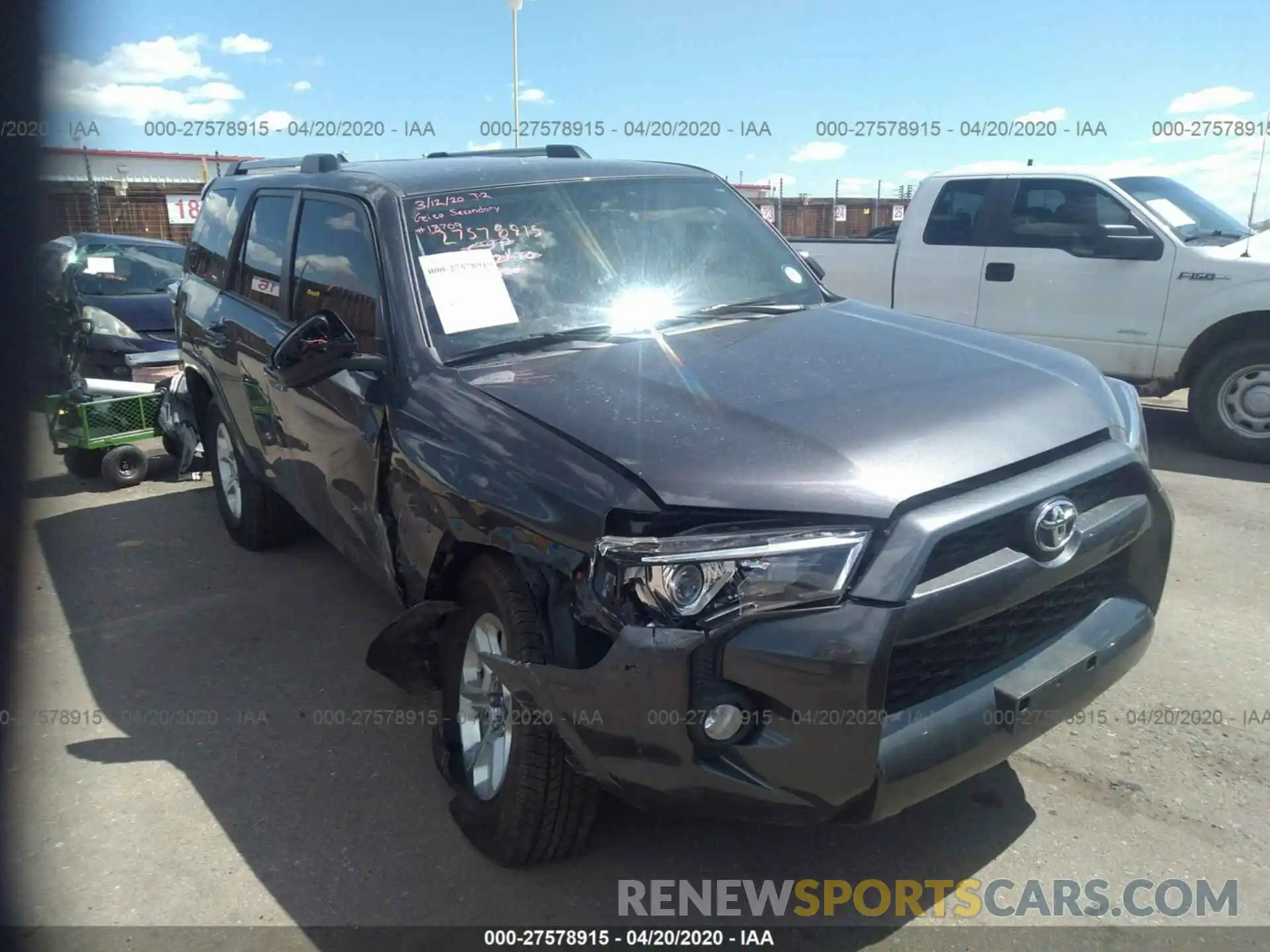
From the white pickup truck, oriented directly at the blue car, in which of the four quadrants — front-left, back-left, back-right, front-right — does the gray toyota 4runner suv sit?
front-left

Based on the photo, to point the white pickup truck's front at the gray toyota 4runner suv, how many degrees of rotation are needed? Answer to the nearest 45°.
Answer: approximately 90° to its right

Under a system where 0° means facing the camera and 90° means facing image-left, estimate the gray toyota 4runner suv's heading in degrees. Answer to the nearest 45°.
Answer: approximately 315°

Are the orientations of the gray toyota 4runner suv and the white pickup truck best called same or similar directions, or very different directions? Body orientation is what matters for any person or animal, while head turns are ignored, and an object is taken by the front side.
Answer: same or similar directions

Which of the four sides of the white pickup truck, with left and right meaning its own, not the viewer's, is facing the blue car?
back

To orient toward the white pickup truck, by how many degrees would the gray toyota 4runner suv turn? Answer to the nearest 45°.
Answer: approximately 90° to its left

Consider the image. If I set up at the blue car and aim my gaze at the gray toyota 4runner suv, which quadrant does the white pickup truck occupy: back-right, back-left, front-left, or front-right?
front-left

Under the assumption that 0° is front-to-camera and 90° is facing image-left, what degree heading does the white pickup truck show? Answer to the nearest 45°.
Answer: approximately 270°

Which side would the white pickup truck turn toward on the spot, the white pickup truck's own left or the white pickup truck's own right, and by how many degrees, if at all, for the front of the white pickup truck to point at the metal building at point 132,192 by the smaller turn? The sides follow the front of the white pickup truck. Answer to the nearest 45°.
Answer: approximately 135° to the white pickup truck's own left

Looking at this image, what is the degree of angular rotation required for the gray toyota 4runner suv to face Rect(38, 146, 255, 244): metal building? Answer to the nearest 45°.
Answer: approximately 180°

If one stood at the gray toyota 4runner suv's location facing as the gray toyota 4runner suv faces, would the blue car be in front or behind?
behind

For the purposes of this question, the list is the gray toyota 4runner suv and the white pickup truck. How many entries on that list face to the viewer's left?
0
